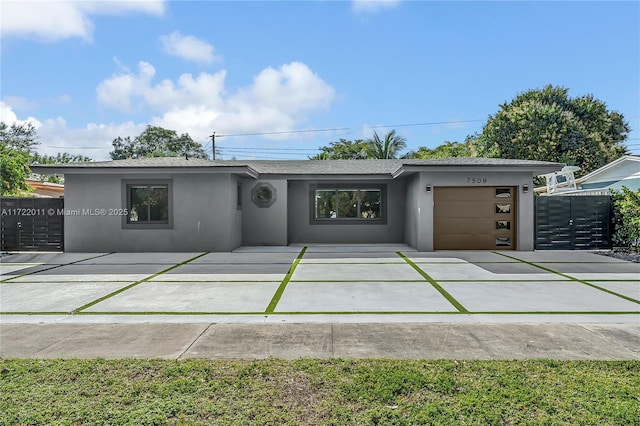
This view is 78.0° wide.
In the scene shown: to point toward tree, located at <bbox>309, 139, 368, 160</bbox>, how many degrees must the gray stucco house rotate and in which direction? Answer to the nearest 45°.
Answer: approximately 180°

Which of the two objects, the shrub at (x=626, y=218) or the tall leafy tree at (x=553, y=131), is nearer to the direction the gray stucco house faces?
the shrub

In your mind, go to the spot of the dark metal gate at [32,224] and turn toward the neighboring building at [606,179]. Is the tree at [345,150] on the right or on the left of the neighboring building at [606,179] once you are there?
left

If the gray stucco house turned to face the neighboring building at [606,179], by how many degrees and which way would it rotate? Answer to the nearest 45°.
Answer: approximately 90° to its left

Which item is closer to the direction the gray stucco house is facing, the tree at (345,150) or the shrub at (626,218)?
the shrub

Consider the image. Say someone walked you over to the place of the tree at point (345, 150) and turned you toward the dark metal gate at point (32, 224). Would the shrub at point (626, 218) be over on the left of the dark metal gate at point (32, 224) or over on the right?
left

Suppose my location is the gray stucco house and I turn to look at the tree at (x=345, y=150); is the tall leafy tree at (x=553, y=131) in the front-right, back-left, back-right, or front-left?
front-right

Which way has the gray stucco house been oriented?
toward the camera

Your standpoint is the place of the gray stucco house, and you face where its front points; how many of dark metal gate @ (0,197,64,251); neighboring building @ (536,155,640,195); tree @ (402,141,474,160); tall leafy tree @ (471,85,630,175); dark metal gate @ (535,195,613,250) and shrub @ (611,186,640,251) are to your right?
1

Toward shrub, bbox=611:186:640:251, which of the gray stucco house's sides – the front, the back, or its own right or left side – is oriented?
left

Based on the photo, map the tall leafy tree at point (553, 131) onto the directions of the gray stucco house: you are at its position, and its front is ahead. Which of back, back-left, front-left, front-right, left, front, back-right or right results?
back-left

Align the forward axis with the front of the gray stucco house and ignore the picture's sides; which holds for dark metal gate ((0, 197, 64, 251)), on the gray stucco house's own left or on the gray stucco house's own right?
on the gray stucco house's own right

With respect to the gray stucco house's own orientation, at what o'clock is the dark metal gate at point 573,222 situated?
The dark metal gate is roughly at 9 o'clock from the gray stucco house.

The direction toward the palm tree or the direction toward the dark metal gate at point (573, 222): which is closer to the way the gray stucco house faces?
the dark metal gate
